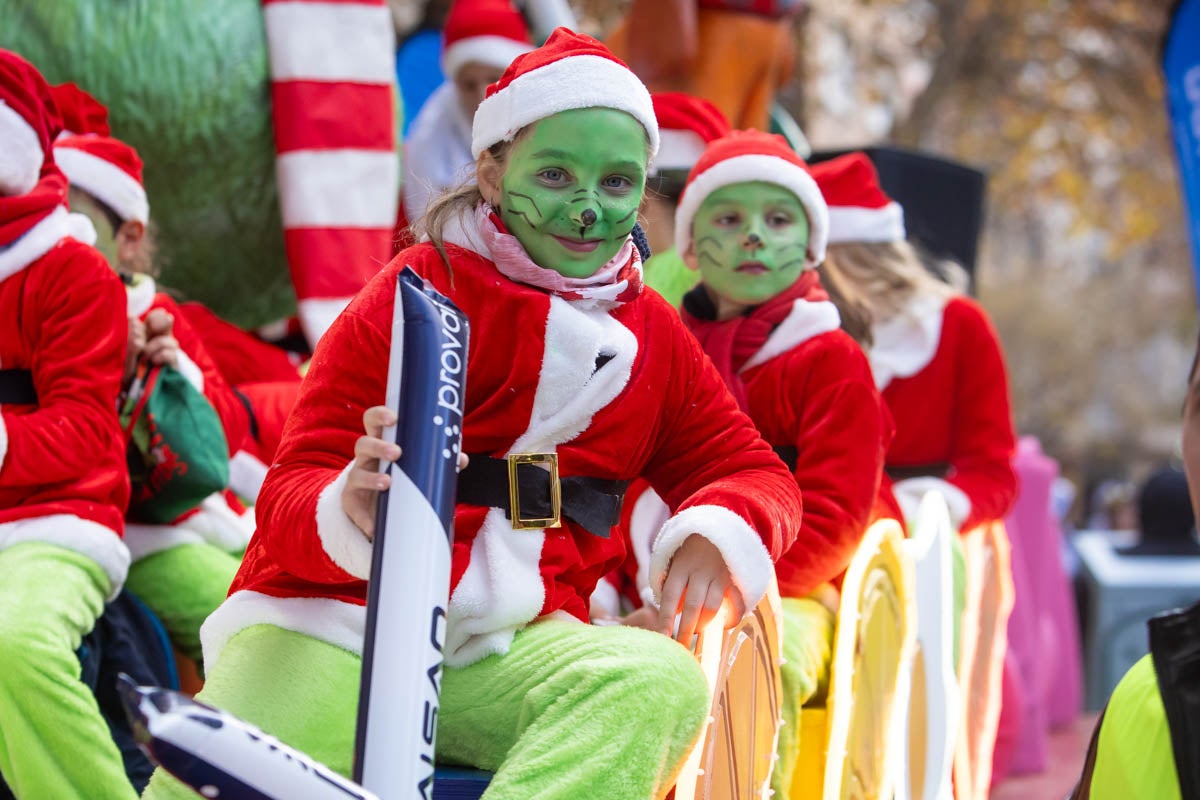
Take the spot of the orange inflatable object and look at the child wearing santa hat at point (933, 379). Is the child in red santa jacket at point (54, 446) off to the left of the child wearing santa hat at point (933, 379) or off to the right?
right
